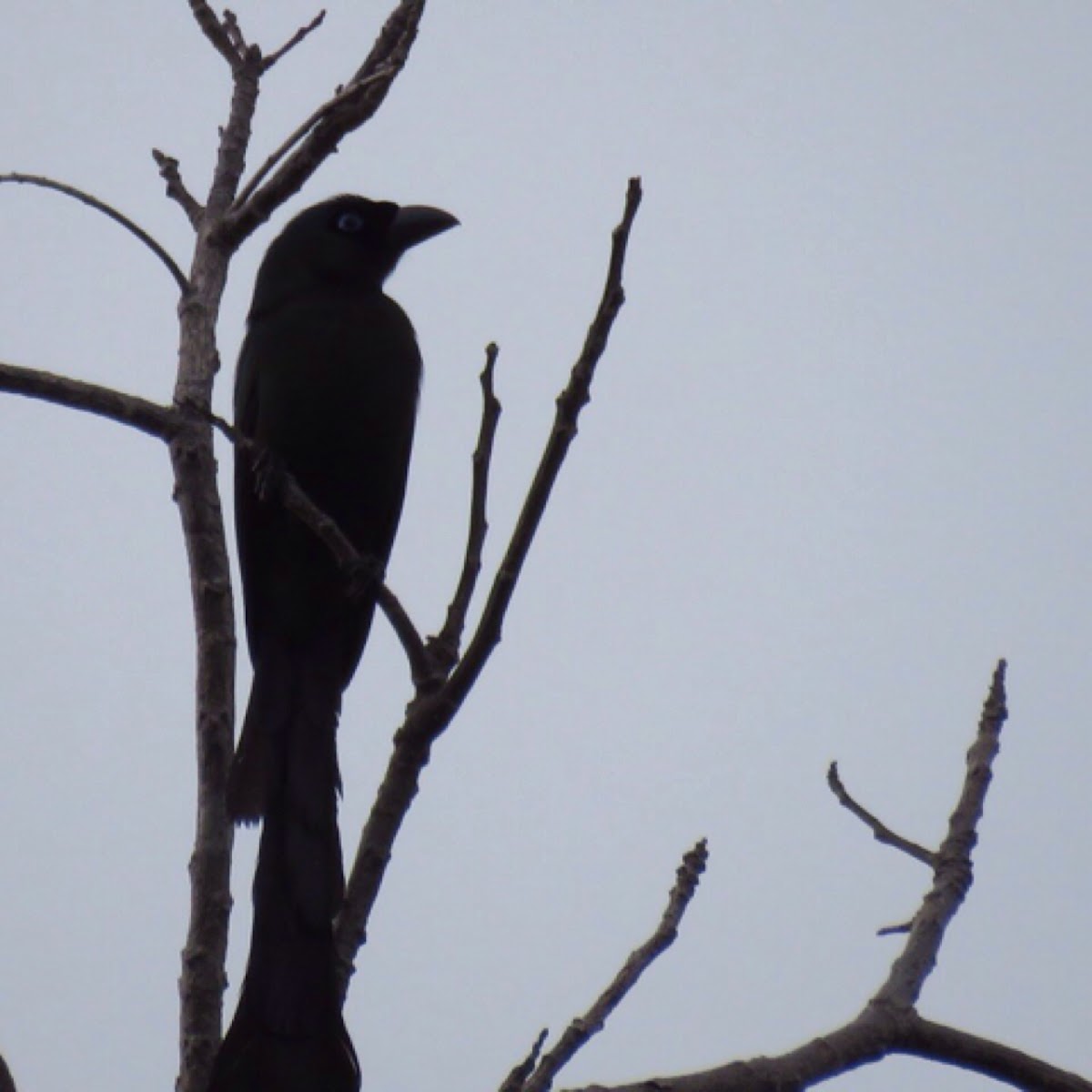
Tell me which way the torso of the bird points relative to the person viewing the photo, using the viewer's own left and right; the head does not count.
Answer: facing the viewer and to the right of the viewer
